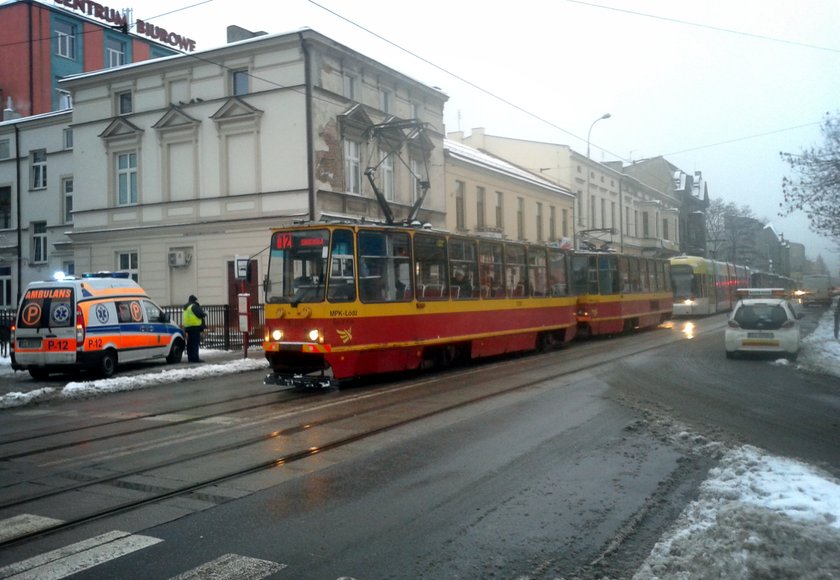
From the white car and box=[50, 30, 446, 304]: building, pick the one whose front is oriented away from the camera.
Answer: the white car

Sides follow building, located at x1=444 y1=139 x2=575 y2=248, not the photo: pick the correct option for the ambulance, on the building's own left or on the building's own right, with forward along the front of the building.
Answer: on the building's own right

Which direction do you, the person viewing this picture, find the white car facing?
facing away from the viewer

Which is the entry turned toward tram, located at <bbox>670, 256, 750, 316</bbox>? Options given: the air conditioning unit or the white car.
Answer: the white car

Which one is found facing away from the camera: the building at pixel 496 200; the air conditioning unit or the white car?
the white car

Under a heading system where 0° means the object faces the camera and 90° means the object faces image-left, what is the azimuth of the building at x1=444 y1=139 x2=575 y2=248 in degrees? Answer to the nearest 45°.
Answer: approximately 315°

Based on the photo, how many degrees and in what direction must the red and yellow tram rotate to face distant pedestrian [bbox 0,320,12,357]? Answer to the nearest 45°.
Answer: approximately 90° to its right
